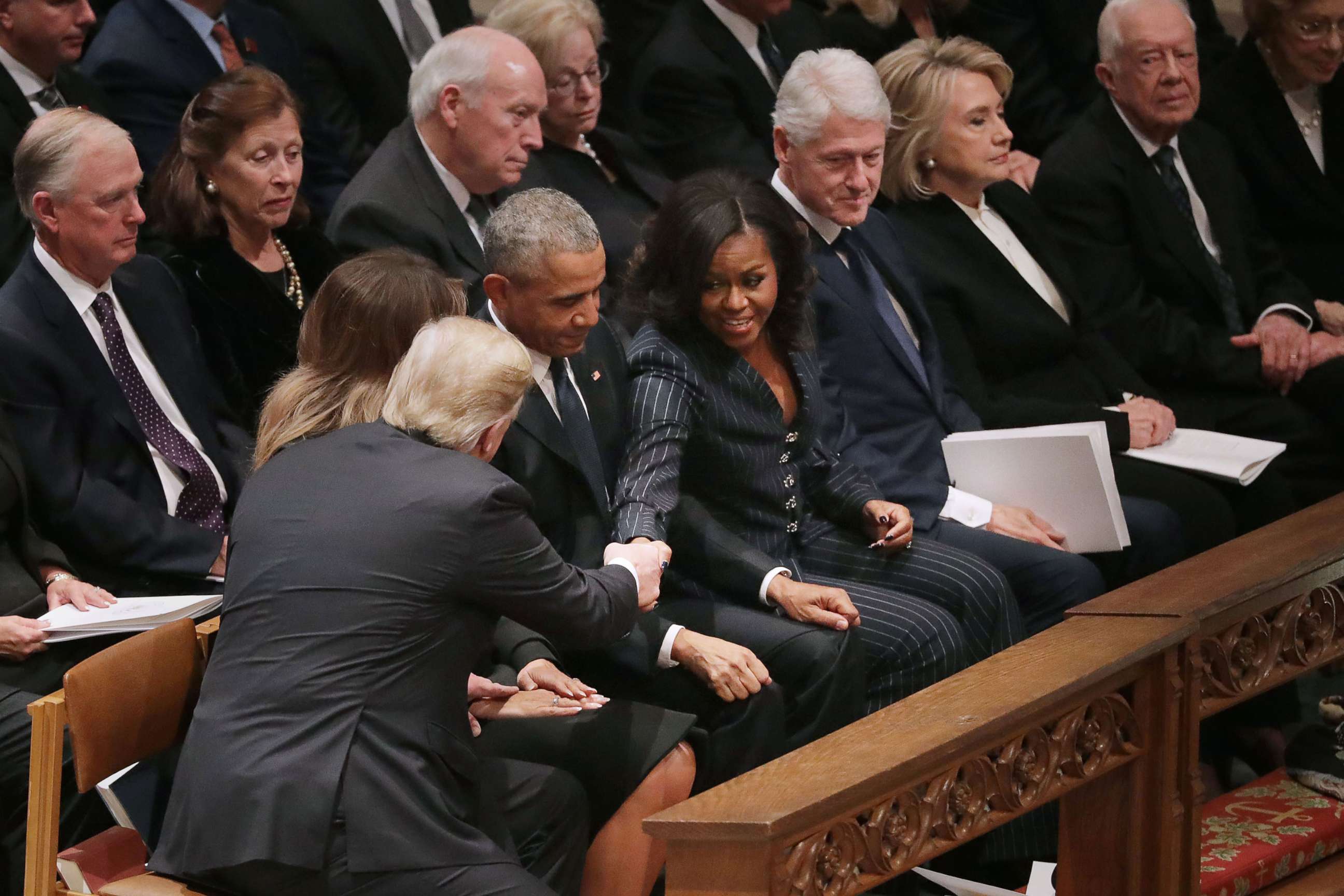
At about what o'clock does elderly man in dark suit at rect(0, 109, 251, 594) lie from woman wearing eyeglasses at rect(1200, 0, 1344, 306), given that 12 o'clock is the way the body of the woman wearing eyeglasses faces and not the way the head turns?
The elderly man in dark suit is roughly at 3 o'clock from the woman wearing eyeglasses.

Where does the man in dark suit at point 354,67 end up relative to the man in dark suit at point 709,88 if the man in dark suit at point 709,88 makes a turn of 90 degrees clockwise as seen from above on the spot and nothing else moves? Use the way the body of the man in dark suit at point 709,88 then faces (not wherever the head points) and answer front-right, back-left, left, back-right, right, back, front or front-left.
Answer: front-right

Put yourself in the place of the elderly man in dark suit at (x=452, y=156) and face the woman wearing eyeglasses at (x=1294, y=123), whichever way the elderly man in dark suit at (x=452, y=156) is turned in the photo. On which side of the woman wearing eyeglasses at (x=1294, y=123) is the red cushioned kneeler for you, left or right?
right

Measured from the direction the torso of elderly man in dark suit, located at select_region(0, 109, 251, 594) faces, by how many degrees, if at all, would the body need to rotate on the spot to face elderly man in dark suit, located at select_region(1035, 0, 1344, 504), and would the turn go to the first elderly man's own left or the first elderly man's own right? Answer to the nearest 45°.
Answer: approximately 45° to the first elderly man's own left

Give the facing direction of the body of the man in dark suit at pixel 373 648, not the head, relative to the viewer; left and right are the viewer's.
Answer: facing away from the viewer and to the right of the viewer

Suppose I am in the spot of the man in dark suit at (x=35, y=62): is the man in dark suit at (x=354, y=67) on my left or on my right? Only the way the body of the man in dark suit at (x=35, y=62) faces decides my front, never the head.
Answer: on my left

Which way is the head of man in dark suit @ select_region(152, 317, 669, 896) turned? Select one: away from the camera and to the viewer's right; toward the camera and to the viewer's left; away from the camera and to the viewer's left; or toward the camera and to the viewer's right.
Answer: away from the camera and to the viewer's right

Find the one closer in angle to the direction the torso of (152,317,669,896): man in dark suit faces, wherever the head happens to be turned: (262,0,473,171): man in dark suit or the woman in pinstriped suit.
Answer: the woman in pinstriped suit

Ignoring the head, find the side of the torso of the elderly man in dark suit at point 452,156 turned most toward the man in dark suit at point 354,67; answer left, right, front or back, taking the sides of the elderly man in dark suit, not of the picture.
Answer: back

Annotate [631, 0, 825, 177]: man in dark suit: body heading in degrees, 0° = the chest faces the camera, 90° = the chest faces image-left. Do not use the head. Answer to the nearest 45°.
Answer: approximately 315°

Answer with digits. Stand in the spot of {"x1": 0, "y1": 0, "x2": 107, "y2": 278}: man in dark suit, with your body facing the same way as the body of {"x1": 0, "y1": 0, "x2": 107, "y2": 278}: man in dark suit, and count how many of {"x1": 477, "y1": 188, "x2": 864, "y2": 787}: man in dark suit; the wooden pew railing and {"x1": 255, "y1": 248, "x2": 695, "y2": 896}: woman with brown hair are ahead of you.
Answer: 3

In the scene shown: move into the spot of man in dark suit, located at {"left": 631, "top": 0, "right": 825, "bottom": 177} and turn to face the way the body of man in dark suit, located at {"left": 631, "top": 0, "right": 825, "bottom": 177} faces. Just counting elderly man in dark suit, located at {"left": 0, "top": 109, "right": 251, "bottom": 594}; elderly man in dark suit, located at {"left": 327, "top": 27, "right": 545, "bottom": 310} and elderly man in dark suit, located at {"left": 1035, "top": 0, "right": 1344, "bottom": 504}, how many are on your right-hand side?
2
